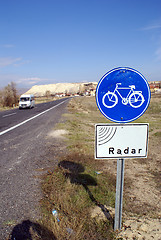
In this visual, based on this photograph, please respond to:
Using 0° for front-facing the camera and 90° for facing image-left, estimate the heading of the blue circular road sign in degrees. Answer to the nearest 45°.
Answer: approximately 0°
